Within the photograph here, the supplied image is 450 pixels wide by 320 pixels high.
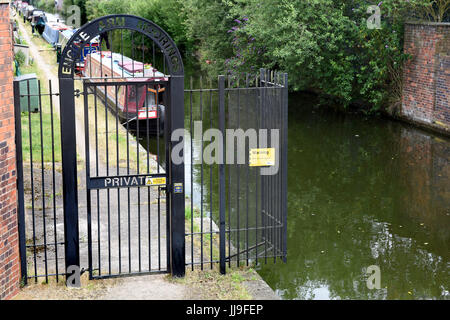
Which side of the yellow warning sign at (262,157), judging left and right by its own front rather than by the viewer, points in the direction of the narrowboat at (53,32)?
back

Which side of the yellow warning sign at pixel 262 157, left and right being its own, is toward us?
front

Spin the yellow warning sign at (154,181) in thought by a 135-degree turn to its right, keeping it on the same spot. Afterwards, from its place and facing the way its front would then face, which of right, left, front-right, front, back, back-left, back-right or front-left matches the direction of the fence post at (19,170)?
front-left

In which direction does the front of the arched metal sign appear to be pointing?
toward the camera

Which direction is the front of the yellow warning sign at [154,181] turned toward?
toward the camera

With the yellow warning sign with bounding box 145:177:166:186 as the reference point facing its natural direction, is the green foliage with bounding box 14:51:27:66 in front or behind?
behind

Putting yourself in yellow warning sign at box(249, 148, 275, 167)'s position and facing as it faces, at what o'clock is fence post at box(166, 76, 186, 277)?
The fence post is roughly at 2 o'clock from the yellow warning sign.

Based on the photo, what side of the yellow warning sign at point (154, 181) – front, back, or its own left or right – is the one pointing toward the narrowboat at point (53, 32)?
back

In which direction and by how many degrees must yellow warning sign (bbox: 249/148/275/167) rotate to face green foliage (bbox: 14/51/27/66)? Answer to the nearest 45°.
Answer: approximately 135° to its right

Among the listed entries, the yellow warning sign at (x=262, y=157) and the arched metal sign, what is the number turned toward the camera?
2
